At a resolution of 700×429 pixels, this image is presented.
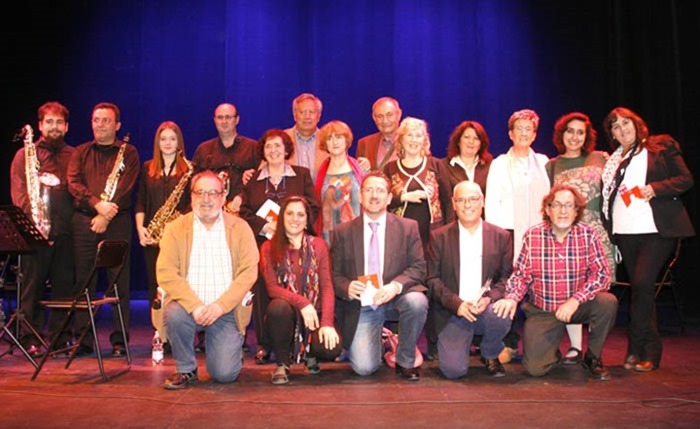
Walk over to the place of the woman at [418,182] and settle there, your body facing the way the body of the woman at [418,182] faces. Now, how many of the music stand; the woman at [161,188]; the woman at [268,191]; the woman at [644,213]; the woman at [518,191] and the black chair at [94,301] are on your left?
2

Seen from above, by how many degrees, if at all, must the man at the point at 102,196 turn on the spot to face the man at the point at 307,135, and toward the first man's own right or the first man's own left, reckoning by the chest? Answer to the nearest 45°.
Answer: approximately 90° to the first man's own left

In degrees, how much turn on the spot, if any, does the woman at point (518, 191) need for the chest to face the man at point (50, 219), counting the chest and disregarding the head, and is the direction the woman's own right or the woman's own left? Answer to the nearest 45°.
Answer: approximately 90° to the woman's own right

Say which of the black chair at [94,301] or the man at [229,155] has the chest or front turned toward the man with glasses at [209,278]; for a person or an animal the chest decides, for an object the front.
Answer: the man

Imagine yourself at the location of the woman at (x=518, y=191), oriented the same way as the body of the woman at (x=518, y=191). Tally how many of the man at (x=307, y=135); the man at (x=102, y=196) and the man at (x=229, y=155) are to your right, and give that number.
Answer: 3

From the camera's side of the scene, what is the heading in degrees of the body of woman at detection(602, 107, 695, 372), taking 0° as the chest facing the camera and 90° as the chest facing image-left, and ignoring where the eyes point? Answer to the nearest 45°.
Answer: approximately 45°

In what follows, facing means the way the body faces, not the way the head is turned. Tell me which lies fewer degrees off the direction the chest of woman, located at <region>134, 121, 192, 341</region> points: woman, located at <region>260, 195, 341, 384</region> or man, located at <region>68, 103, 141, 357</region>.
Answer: the woman

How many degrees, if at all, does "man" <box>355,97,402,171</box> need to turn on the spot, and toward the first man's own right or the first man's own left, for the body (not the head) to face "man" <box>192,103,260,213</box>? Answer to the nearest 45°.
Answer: approximately 90° to the first man's own right
